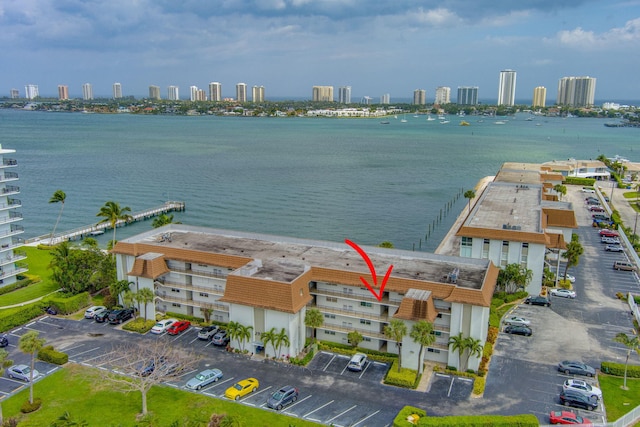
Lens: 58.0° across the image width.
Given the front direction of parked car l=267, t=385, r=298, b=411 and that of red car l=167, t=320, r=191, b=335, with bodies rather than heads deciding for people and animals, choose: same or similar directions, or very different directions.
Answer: very different directions

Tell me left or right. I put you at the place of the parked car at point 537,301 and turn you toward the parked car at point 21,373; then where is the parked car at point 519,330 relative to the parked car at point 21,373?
left

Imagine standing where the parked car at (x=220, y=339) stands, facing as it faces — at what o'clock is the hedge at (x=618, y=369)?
The hedge is roughly at 2 o'clock from the parked car.

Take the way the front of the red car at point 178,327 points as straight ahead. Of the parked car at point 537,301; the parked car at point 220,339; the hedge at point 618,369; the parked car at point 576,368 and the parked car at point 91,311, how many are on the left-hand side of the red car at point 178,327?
1

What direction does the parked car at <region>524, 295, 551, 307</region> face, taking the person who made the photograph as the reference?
facing to the left of the viewer

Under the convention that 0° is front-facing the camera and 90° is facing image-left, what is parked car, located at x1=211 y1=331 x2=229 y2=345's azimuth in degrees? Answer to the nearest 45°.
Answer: approximately 225°

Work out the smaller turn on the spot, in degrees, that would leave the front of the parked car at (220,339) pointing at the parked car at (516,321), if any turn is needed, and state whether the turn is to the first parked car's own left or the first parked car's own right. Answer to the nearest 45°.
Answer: approximately 45° to the first parked car's own right

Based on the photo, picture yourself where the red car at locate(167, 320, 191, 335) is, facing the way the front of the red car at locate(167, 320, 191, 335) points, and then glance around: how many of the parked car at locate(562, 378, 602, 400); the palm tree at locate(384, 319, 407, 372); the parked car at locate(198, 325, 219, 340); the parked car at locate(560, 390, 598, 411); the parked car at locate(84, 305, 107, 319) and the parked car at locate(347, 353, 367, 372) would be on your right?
5

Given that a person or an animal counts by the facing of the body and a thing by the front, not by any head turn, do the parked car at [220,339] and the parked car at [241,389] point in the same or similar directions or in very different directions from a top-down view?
very different directions

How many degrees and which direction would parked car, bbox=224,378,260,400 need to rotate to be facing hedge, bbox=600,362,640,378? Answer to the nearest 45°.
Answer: approximately 135° to its left

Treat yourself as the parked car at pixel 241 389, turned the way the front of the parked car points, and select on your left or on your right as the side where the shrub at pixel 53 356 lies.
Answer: on your right

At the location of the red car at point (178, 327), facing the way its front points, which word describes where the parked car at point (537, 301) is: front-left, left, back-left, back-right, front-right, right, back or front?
front-right

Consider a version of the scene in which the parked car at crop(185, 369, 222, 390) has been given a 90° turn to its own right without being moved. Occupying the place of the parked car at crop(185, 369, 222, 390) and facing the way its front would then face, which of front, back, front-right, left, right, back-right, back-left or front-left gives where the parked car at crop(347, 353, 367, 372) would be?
back-right

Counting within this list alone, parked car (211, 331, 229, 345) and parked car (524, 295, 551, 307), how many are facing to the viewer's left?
1

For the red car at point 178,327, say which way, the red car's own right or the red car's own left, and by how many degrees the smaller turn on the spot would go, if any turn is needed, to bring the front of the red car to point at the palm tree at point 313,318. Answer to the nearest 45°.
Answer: approximately 90° to the red car's own right

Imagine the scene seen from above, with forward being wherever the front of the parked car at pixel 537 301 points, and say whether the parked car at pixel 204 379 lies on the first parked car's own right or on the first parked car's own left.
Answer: on the first parked car's own left
